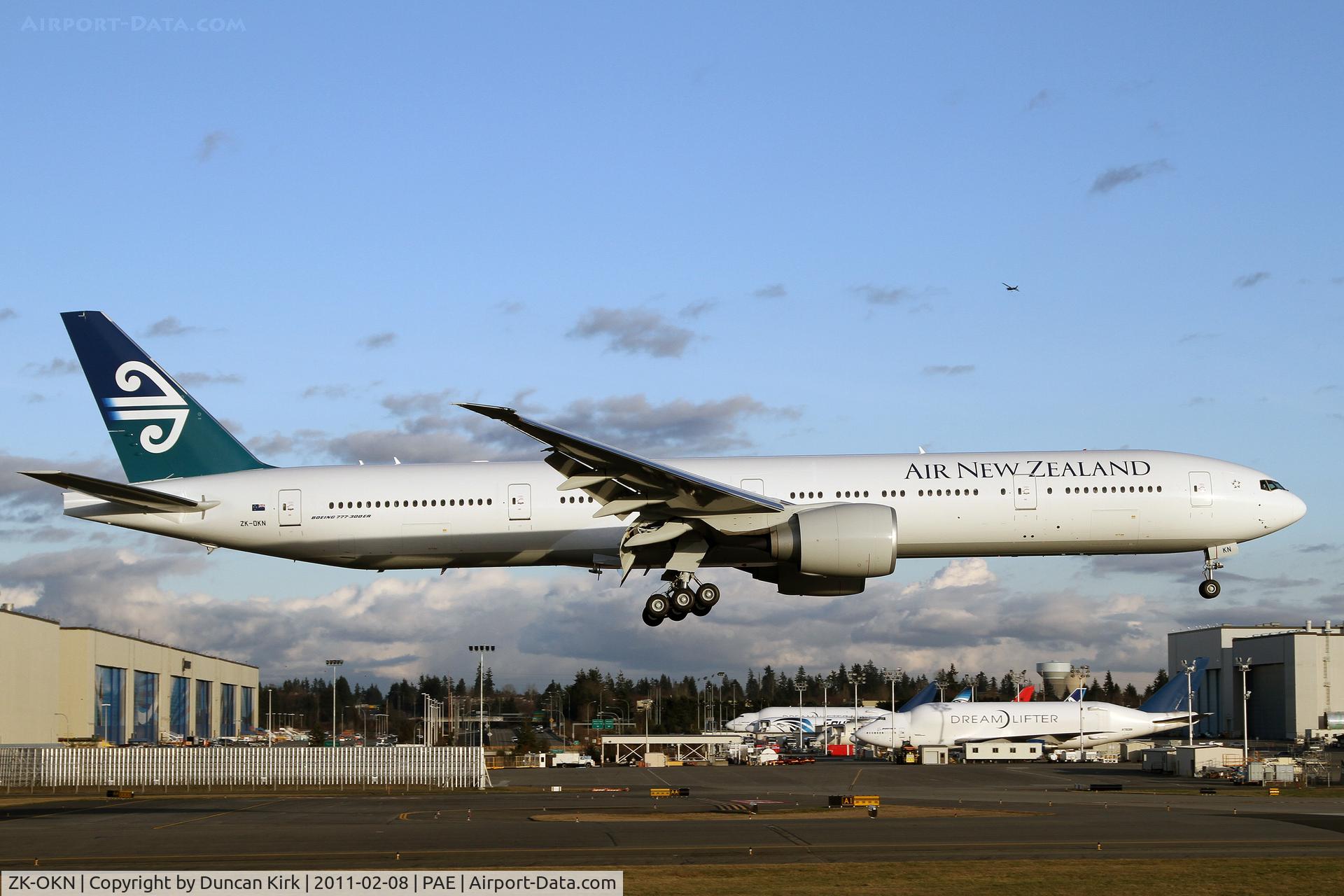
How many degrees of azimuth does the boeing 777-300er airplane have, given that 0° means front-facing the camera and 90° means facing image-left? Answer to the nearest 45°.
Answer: approximately 270°
